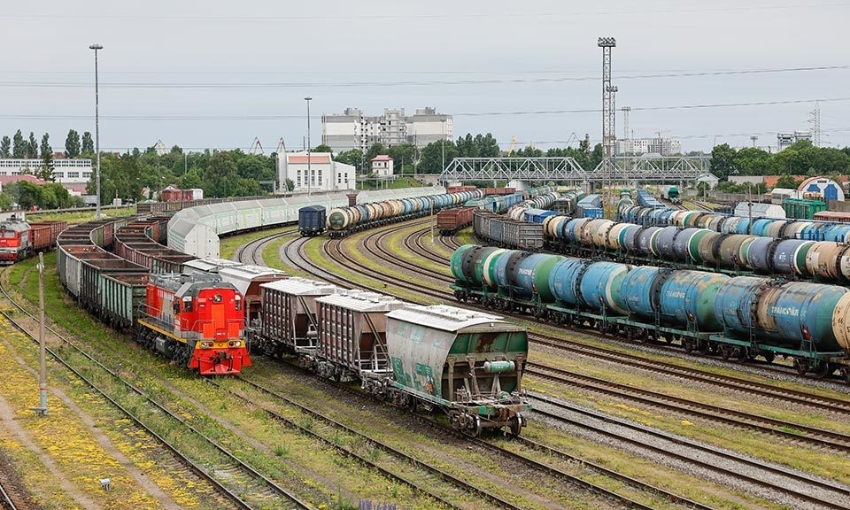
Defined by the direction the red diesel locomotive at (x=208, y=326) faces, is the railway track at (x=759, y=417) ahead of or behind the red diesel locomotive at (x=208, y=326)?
ahead

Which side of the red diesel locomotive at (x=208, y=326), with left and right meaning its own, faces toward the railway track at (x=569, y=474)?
front

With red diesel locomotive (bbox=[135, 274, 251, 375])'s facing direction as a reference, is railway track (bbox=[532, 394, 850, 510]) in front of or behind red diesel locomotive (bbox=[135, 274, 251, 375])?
in front

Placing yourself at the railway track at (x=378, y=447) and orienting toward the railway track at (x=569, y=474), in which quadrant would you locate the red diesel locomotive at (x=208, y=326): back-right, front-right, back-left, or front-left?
back-left

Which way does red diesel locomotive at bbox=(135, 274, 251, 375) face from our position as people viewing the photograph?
facing the viewer and to the right of the viewer

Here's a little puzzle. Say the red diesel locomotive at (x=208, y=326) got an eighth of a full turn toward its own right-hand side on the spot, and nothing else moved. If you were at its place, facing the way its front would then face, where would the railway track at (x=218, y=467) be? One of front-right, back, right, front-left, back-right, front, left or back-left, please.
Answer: front

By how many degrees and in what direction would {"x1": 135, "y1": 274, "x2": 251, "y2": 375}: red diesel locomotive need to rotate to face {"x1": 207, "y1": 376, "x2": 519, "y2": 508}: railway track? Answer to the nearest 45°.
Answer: approximately 45° to its right

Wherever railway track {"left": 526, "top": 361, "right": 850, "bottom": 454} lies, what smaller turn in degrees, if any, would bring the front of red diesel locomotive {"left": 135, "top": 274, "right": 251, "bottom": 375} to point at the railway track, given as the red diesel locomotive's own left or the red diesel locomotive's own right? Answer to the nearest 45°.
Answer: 0° — it already faces it
